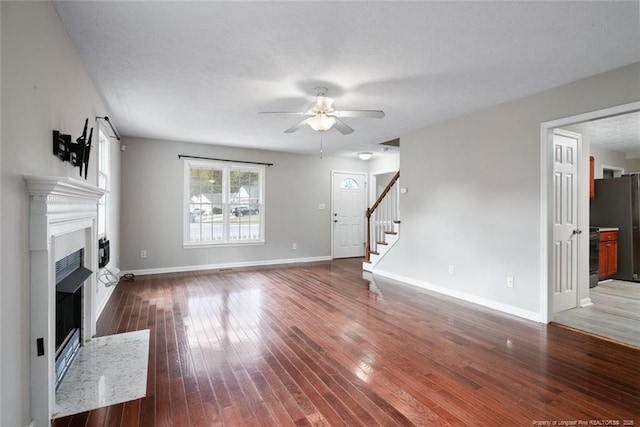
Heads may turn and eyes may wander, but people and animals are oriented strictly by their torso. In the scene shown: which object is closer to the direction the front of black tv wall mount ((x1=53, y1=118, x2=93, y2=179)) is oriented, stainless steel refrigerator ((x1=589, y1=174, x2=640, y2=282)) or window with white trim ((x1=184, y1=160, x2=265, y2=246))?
the stainless steel refrigerator

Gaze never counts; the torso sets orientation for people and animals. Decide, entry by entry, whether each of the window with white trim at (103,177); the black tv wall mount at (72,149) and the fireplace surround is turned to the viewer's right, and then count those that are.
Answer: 3

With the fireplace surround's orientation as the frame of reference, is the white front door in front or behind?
in front

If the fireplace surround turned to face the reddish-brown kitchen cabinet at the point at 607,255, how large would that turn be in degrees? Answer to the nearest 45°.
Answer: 0° — it already faces it

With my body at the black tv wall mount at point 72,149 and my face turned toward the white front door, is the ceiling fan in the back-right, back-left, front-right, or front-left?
front-right

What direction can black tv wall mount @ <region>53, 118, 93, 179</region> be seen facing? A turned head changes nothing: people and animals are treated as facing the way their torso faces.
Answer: to the viewer's right

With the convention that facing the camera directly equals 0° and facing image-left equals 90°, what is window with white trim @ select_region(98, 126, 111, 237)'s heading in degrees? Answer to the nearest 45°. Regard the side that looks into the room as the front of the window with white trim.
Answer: approximately 270°

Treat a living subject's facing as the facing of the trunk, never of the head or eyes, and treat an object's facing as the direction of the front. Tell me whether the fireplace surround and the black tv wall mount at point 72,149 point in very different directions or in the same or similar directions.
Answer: same or similar directions

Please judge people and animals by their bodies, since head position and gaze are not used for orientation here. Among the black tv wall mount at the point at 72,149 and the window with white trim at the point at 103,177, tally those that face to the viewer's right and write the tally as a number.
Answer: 2

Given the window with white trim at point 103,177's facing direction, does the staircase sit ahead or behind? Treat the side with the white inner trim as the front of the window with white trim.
ahead

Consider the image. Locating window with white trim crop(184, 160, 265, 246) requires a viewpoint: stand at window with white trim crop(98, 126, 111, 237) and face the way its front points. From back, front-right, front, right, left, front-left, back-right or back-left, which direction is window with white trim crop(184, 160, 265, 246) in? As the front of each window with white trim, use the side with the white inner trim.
front-left

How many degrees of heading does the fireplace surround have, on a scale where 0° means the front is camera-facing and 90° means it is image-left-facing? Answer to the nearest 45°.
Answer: approximately 270°

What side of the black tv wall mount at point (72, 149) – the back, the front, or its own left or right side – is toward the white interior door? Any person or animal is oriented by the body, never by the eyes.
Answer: front

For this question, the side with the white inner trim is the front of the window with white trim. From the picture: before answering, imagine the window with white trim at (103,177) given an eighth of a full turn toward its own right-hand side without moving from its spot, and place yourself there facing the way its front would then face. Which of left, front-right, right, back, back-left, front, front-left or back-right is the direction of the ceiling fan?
front

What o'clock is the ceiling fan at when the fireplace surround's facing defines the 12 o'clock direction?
The ceiling fan is roughly at 12 o'clock from the fireplace surround.

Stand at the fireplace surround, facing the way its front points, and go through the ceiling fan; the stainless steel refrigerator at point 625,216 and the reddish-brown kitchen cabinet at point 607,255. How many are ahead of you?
3
